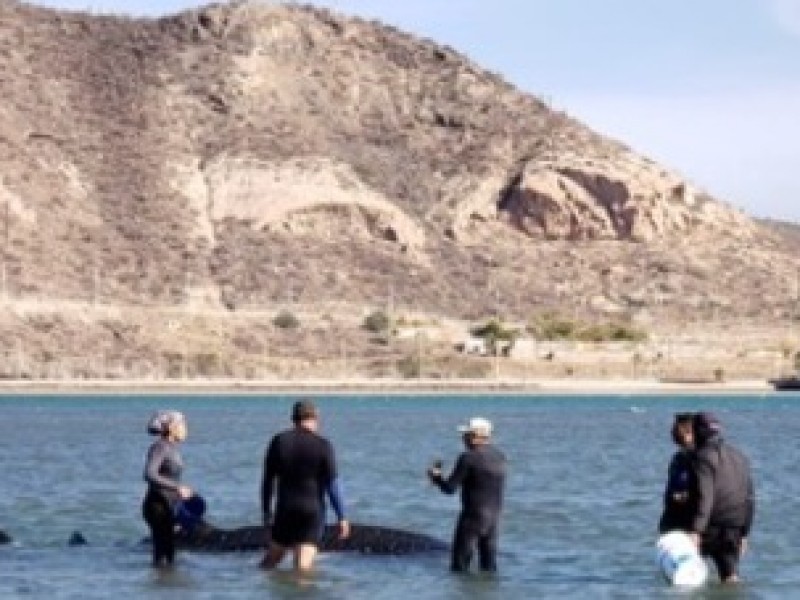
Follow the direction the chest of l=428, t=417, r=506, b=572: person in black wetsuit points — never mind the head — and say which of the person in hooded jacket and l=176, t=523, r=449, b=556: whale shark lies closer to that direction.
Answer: the whale shark

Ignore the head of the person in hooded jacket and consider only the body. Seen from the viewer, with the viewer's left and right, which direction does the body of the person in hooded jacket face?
facing away from the viewer and to the left of the viewer

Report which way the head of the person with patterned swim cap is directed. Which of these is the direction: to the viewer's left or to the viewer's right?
to the viewer's right

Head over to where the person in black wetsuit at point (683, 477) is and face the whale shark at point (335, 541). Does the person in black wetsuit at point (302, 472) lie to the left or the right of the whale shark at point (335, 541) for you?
left

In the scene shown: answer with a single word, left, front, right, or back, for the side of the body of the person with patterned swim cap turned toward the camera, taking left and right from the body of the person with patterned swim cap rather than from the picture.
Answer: right
